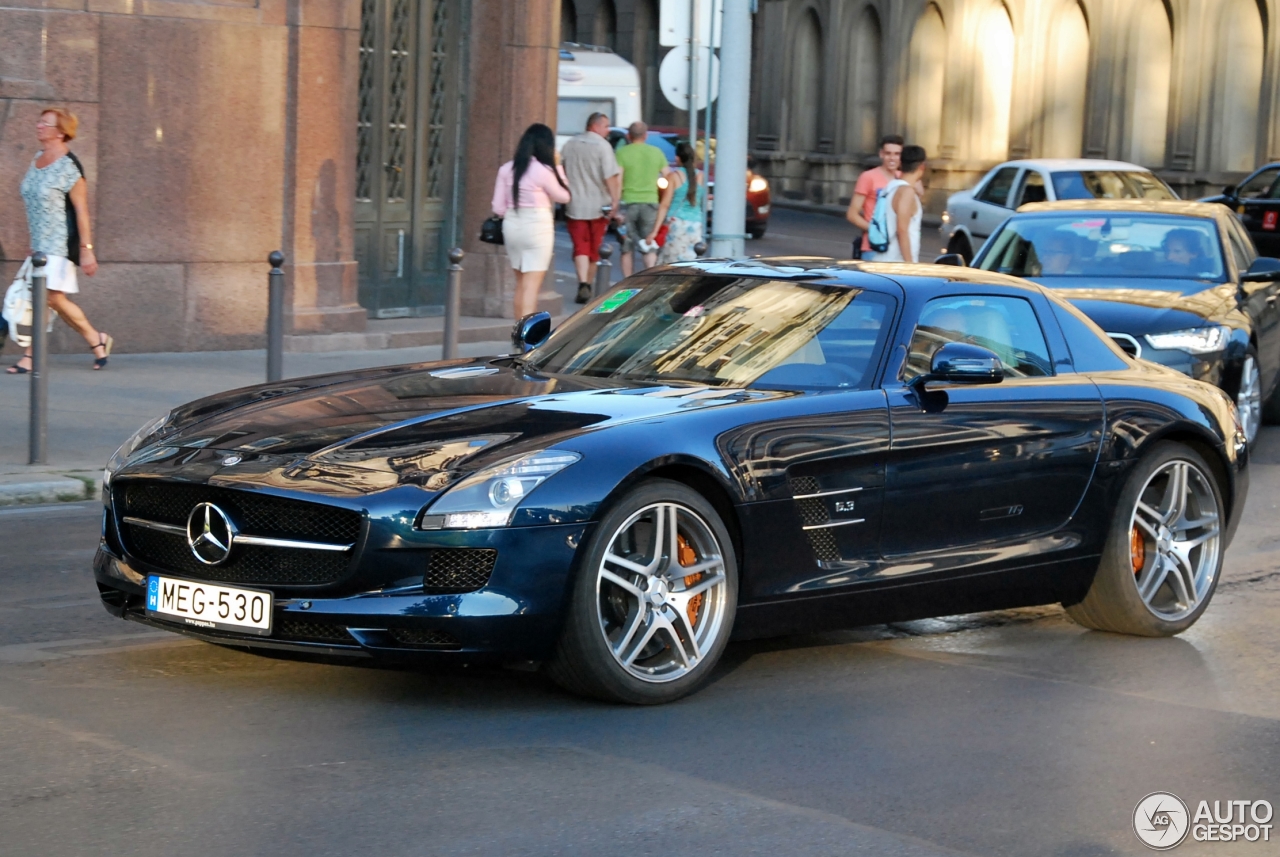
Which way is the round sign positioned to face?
away from the camera

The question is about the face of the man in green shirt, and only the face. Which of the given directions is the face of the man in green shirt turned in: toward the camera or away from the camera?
away from the camera

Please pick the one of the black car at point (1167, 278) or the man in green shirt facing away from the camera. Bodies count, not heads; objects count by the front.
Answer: the man in green shirt

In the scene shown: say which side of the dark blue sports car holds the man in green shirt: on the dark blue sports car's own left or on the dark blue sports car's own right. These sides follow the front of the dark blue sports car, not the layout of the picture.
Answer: on the dark blue sports car's own right

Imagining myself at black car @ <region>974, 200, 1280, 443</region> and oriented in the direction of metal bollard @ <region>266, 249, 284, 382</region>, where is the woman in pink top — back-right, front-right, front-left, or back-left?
front-right

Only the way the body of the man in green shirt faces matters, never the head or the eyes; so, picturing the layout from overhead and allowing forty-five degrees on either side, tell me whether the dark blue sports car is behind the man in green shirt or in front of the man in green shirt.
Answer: behind

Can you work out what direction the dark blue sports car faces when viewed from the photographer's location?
facing the viewer and to the left of the viewer

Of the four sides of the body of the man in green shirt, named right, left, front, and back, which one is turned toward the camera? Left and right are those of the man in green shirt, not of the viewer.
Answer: back

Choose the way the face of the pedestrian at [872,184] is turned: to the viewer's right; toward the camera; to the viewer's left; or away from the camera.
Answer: toward the camera

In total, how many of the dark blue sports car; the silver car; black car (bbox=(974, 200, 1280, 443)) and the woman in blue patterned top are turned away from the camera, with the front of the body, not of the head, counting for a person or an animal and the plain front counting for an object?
0
